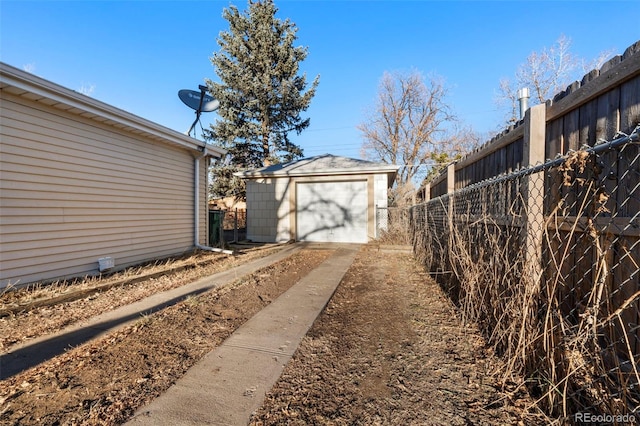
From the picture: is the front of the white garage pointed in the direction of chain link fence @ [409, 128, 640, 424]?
yes

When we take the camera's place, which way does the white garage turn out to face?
facing the viewer

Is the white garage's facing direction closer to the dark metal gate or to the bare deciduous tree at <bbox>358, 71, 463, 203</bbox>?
the dark metal gate

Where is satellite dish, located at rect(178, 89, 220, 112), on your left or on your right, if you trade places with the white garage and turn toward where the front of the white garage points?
on your right

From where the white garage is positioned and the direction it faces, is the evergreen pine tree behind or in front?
behind

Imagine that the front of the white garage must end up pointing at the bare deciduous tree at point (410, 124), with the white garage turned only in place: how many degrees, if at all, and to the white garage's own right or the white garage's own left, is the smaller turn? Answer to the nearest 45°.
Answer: approximately 135° to the white garage's own left

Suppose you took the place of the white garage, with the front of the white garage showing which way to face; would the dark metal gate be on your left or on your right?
on your right

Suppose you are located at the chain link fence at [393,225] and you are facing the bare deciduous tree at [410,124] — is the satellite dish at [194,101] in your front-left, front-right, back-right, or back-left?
back-left

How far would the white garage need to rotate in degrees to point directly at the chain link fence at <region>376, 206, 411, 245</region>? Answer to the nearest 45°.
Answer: approximately 45° to its left

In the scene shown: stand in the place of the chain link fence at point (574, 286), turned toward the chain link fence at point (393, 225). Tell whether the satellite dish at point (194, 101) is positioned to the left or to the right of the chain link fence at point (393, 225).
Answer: left

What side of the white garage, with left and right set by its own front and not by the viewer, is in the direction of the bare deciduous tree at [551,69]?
left
